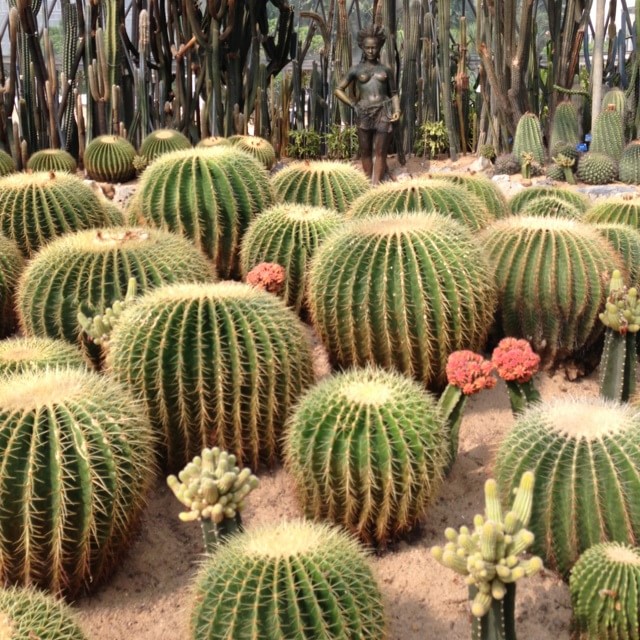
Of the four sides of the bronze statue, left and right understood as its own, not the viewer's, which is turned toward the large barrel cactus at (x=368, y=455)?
front

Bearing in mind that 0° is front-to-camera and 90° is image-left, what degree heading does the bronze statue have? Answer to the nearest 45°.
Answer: approximately 0°

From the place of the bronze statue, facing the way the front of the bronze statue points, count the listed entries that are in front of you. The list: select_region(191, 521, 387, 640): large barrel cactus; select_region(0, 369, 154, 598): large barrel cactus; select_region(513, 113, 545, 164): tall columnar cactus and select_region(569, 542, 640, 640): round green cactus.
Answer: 3

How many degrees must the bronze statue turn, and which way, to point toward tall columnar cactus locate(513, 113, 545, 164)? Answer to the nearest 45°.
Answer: approximately 135° to its left

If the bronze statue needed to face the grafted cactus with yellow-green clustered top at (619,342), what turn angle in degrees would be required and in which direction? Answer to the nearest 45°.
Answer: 0° — it already faces it

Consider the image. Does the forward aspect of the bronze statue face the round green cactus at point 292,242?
yes

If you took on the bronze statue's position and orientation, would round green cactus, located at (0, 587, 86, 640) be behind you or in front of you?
in front

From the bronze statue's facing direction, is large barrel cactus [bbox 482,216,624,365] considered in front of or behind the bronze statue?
in front

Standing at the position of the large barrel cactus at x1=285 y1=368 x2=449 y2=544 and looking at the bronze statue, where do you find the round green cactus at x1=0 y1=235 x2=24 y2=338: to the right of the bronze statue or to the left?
left

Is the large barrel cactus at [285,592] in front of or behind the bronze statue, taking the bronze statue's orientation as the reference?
in front

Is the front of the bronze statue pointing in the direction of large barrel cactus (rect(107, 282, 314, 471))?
yes

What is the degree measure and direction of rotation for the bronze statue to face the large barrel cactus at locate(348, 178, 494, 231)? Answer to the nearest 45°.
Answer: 0° — it already faces it
